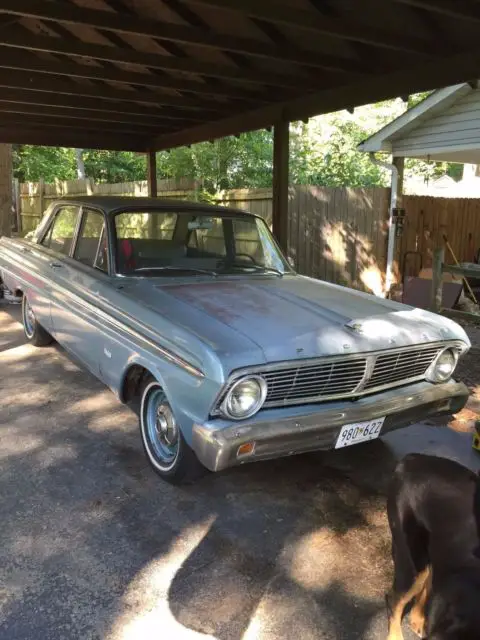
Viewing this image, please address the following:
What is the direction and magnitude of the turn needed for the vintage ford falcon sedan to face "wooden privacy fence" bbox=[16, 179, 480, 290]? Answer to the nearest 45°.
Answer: approximately 135° to its left

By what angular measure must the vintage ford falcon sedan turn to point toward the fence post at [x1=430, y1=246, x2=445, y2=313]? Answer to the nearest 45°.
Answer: approximately 90° to its left

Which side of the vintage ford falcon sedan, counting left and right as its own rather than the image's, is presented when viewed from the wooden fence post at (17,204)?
back

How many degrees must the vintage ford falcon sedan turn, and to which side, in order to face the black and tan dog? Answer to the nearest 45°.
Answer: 0° — it already faces it

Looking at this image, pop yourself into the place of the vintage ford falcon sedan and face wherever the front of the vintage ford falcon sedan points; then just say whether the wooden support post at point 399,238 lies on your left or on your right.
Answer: on your left

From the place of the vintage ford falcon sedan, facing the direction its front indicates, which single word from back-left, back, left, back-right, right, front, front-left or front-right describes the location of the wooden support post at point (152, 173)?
back-left

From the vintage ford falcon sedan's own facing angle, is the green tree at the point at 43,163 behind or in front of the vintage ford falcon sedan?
behind

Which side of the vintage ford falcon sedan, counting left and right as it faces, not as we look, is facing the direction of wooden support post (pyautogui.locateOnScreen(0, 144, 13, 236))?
back

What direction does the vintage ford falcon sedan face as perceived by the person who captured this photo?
facing the viewer and to the right of the viewer

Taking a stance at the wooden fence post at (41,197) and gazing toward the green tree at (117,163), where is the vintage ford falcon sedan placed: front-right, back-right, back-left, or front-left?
back-right

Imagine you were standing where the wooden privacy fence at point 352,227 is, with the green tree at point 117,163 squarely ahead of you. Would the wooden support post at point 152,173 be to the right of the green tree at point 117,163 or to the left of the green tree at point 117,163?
left

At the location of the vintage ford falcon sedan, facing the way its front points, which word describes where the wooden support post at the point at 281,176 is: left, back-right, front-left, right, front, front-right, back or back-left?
back-left
